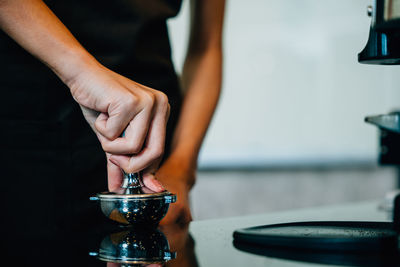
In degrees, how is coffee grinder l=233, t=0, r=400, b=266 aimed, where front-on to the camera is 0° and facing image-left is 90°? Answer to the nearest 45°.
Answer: approximately 90°
